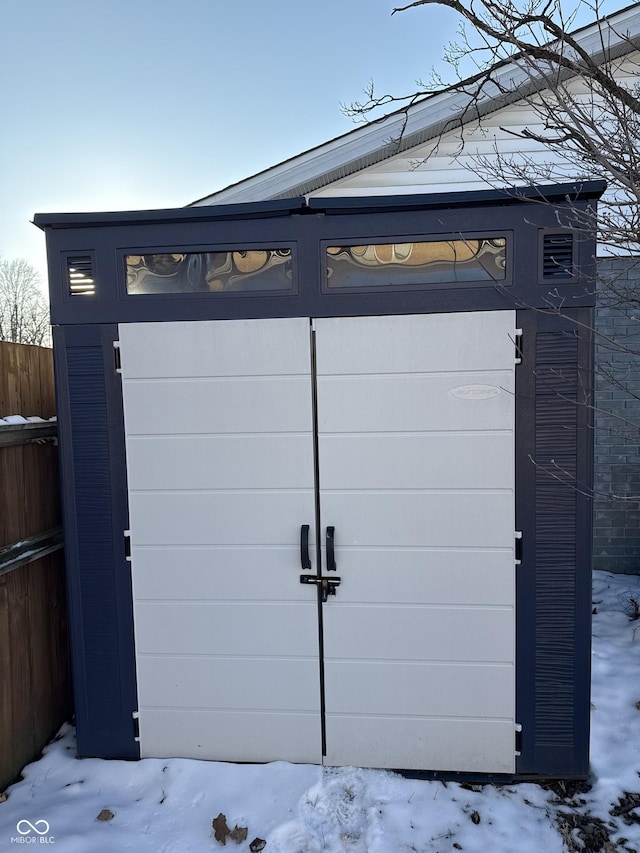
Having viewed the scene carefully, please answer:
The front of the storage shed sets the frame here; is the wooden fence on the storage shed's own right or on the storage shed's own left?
on the storage shed's own right

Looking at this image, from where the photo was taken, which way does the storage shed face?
toward the camera
